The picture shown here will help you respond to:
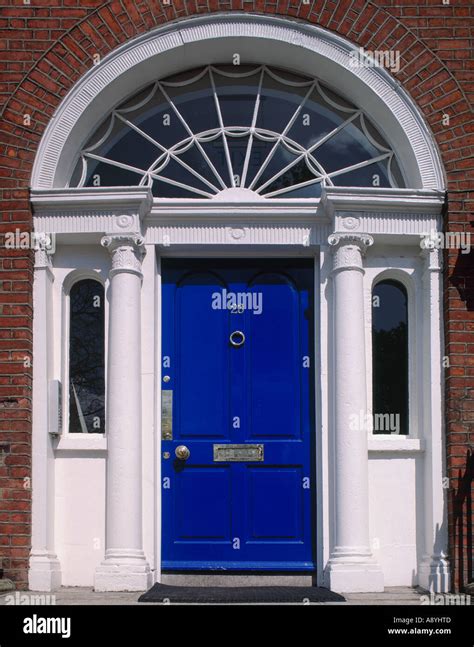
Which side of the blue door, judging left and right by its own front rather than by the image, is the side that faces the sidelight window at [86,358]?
right

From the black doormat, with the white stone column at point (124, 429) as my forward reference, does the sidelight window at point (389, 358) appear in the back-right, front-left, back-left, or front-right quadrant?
back-right

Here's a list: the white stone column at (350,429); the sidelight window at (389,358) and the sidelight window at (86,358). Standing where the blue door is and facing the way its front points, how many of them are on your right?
1

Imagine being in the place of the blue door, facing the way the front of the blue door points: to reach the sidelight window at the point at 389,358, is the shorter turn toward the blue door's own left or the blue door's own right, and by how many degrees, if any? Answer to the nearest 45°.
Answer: approximately 90° to the blue door's own left

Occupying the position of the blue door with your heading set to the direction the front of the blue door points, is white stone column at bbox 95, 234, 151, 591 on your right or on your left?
on your right

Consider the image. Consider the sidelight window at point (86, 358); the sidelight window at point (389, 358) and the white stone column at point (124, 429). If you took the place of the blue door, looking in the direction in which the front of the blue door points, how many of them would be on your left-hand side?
1

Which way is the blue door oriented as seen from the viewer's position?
toward the camera
